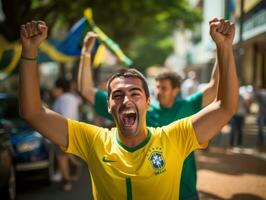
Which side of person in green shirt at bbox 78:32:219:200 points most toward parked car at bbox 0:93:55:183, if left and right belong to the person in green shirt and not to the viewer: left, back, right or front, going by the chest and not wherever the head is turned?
right

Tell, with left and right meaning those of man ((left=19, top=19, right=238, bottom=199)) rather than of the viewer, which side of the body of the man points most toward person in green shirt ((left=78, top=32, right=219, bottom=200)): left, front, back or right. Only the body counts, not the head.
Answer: back

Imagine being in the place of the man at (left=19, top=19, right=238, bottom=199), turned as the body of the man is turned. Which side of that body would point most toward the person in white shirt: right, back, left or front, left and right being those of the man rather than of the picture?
back

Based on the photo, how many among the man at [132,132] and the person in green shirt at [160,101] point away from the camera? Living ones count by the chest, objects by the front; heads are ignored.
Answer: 0

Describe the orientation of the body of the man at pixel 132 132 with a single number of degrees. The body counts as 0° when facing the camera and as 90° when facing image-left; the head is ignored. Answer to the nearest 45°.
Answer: approximately 0°

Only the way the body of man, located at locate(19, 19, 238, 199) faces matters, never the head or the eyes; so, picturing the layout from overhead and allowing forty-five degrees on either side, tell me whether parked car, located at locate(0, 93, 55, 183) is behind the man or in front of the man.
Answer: behind

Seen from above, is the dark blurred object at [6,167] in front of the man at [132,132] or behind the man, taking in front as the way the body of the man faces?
behind

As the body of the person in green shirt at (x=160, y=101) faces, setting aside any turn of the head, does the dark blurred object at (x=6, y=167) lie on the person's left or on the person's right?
on the person's right

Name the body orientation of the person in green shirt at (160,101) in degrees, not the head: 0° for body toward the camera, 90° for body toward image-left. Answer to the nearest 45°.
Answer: approximately 45°

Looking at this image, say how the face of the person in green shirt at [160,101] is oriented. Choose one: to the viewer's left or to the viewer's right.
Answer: to the viewer's left
